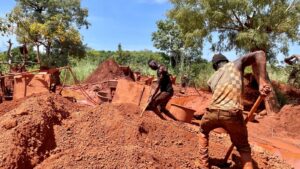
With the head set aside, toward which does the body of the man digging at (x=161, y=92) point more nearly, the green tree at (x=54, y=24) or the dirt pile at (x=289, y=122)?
the green tree

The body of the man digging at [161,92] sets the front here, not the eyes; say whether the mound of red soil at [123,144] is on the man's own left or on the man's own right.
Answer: on the man's own left

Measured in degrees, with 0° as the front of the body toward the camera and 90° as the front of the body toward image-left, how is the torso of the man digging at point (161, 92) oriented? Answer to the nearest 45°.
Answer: approximately 90°

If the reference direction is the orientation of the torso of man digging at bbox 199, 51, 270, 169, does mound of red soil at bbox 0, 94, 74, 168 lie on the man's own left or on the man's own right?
on the man's own left

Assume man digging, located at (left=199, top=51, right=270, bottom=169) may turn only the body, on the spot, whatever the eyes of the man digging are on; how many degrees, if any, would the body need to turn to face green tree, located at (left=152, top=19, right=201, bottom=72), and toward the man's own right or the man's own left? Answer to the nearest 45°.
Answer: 0° — they already face it

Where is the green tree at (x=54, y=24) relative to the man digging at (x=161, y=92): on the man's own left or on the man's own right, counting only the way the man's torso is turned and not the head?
on the man's own right
